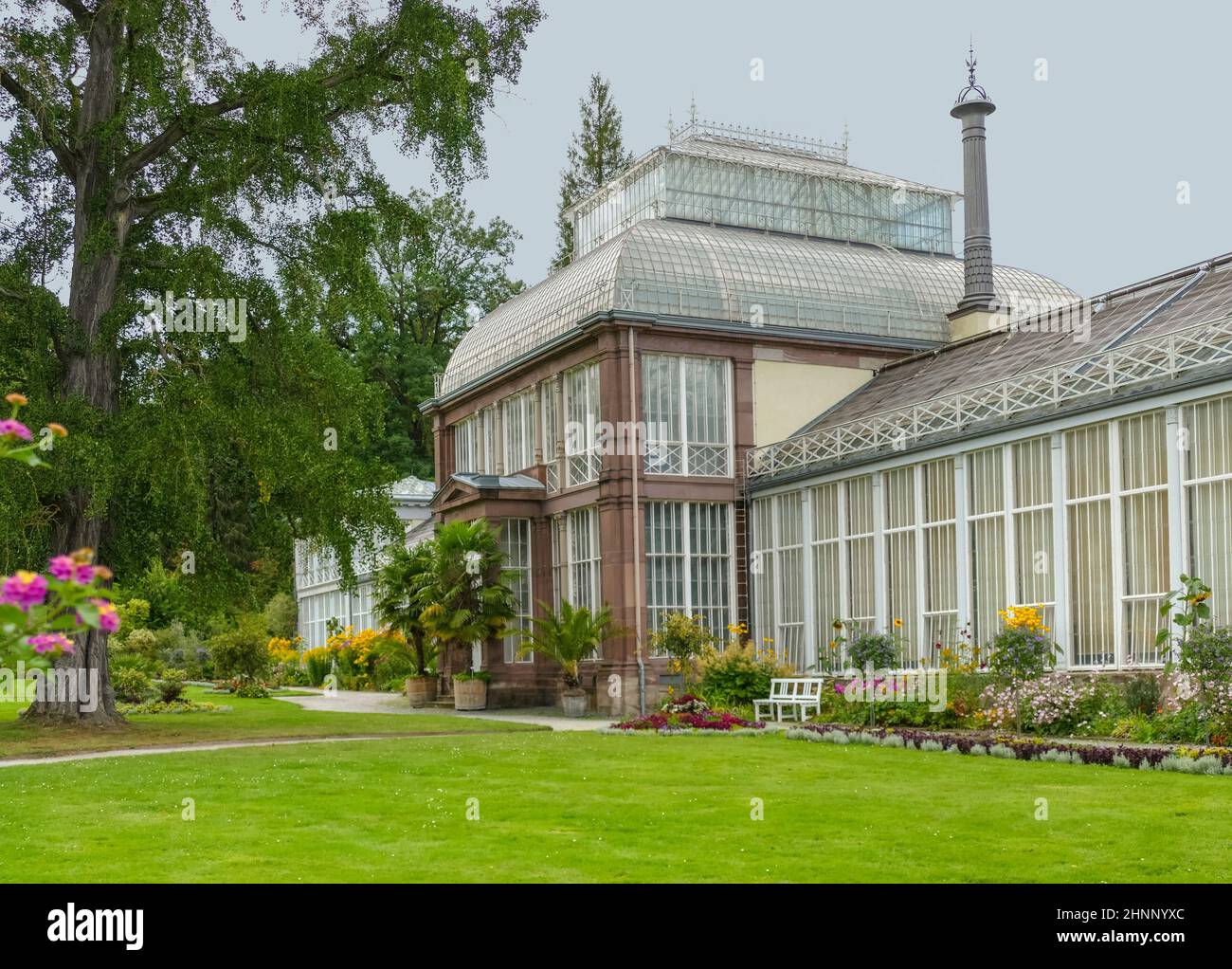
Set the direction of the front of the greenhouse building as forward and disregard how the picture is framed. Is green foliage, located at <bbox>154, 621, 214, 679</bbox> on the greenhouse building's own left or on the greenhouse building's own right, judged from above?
on the greenhouse building's own right

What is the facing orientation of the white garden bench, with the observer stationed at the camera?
facing the viewer and to the left of the viewer

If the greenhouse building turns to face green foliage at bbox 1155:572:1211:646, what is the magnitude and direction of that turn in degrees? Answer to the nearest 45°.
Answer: approximately 45° to its left

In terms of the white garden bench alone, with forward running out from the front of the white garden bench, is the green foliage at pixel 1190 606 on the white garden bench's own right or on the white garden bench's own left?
on the white garden bench's own left

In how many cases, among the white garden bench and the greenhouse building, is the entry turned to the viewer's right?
0

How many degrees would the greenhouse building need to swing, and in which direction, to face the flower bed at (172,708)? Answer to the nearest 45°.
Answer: approximately 45° to its right

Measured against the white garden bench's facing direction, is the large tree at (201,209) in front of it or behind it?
in front

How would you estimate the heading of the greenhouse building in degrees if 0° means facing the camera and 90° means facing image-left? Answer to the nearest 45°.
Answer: approximately 45°

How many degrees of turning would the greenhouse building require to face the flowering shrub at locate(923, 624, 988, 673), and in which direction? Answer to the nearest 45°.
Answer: approximately 45° to its left

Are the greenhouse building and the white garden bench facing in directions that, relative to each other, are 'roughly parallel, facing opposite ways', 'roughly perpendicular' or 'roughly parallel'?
roughly parallel
